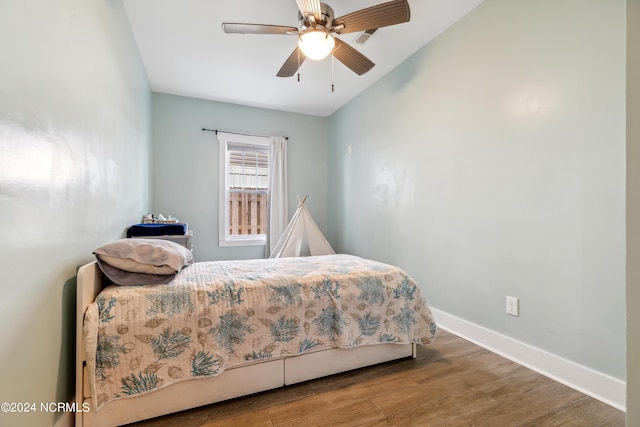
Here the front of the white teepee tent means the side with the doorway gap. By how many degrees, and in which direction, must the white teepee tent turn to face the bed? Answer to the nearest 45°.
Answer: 0° — it already faces it

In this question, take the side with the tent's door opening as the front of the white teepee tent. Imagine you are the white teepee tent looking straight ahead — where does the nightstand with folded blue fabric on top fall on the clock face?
The nightstand with folded blue fabric on top is roughly at 2 o'clock from the white teepee tent.

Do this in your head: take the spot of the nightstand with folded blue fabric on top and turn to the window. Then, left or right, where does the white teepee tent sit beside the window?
right

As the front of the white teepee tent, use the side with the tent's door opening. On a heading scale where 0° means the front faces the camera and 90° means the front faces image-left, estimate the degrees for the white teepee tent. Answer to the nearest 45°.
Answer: approximately 0°

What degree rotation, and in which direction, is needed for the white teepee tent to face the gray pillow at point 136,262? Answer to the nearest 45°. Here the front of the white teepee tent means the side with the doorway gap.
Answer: approximately 45° to its right

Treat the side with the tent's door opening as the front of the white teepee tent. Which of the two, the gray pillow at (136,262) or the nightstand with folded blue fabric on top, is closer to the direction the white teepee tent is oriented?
the gray pillow

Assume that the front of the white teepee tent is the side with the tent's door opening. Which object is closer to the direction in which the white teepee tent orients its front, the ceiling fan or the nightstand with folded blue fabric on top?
the ceiling fan

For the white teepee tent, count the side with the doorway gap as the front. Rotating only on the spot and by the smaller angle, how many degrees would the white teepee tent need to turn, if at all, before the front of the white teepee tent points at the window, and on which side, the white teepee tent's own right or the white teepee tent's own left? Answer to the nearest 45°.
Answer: approximately 135° to the white teepee tent's own right

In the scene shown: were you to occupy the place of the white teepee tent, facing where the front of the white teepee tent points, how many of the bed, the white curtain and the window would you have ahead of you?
1

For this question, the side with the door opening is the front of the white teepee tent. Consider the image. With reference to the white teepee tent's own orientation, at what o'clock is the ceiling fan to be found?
The ceiling fan is roughly at 12 o'clock from the white teepee tent.
